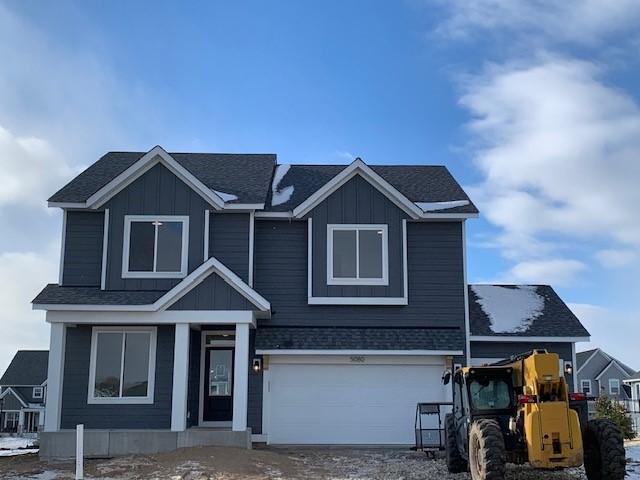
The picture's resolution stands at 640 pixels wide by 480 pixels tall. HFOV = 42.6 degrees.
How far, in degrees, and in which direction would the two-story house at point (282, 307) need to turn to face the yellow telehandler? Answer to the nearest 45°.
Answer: approximately 45° to its left

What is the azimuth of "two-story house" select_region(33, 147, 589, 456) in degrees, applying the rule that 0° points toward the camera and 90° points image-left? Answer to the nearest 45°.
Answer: approximately 0°
